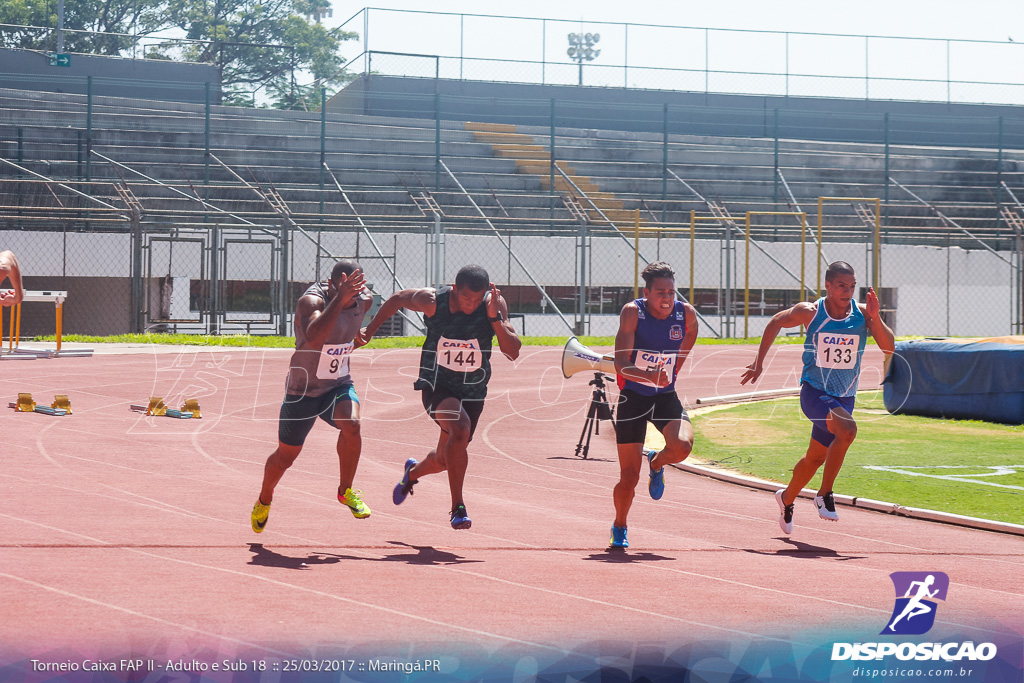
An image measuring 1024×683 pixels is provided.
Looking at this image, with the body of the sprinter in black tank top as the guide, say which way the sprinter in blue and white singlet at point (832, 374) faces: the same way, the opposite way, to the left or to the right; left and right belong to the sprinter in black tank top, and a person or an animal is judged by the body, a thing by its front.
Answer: the same way

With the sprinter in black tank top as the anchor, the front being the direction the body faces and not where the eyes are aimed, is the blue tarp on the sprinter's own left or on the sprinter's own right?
on the sprinter's own left

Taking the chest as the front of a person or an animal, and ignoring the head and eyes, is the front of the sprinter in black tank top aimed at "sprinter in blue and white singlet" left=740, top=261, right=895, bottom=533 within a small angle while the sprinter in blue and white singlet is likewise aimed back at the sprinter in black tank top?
no

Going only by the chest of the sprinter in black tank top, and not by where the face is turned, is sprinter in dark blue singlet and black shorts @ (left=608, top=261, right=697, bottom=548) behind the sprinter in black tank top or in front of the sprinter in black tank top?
in front

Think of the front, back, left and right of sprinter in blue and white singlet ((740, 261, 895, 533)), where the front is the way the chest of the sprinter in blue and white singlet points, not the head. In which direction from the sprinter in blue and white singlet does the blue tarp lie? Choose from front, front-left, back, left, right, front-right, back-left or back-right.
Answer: back-left

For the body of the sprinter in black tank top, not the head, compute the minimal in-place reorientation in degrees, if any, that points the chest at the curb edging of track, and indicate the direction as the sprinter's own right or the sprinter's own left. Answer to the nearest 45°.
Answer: approximately 90° to the sprinter's own left

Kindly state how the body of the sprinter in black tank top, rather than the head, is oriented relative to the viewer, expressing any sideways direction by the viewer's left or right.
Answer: facing the viewer and to the right of the viewer

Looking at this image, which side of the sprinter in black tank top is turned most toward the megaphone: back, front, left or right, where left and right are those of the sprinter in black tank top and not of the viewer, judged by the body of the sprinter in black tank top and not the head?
back

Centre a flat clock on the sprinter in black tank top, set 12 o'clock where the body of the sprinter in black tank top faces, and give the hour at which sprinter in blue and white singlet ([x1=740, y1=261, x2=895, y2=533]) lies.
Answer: The sprinter in blue and white singlet is roughly at 10 o'clock from the sprinter in black tank top.

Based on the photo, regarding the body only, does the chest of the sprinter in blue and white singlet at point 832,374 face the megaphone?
no

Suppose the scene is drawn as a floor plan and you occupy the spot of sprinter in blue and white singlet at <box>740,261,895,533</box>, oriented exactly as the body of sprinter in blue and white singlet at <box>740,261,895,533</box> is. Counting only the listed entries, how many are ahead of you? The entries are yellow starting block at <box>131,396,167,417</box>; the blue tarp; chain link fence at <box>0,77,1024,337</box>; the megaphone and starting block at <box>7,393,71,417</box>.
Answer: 0

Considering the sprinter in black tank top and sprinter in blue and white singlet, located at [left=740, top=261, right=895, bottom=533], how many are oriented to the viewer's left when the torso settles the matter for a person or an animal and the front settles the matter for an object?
0

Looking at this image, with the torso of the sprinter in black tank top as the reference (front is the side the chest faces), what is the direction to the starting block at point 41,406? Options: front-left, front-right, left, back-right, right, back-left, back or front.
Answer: back

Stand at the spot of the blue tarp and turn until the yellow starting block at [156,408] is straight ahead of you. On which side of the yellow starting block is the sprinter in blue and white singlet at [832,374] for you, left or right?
left

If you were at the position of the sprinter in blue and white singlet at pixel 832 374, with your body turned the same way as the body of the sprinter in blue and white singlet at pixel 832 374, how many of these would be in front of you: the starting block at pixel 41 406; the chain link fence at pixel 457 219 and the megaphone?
0

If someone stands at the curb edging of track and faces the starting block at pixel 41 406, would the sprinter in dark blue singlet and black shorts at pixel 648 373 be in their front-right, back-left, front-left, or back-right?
front-left

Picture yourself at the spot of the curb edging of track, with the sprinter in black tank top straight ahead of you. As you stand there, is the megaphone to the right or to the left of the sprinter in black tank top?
right
